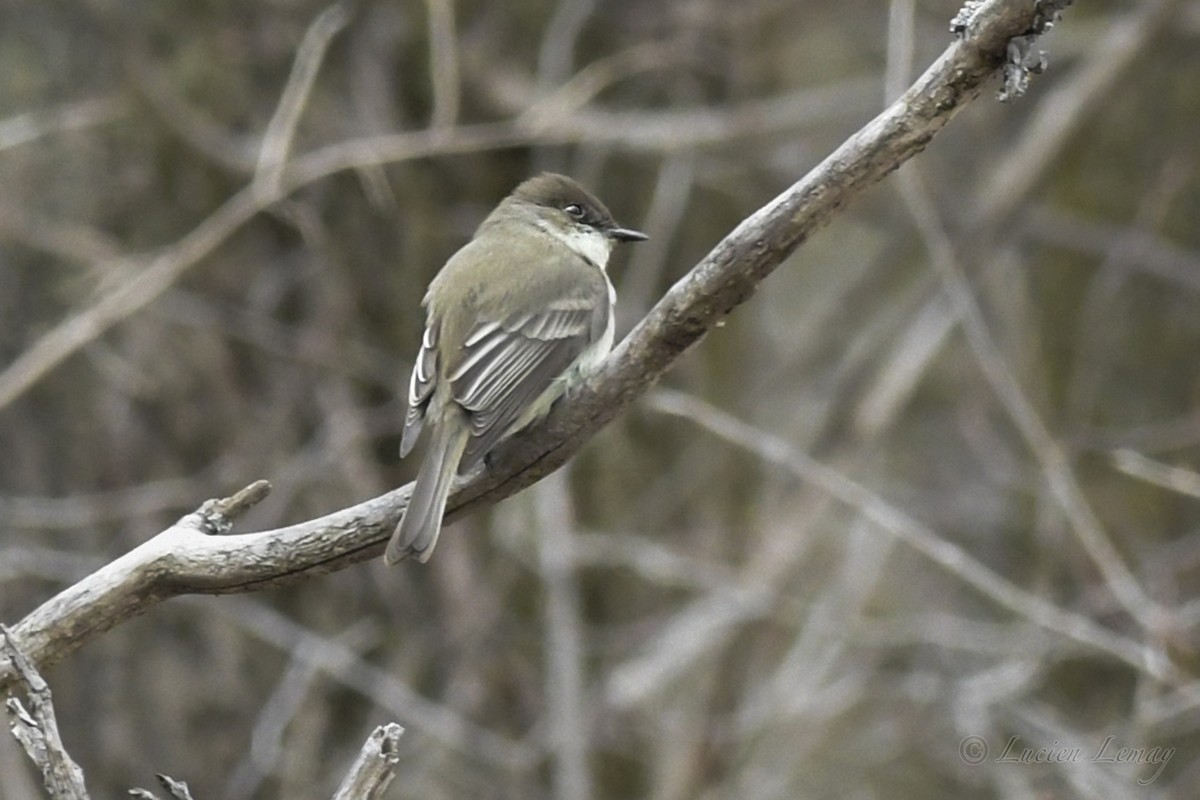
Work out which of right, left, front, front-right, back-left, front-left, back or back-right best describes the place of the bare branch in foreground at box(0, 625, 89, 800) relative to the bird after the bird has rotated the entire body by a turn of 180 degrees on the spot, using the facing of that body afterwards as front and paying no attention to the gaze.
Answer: front

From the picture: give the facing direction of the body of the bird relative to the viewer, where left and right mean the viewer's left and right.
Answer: facing away from the viewer and to the right of the viewer
